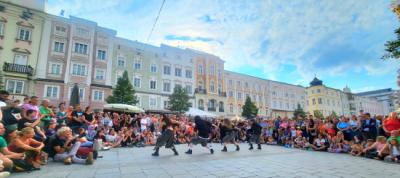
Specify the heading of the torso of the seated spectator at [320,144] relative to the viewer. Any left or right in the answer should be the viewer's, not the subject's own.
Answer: facing the viewer and to the left of the viewer

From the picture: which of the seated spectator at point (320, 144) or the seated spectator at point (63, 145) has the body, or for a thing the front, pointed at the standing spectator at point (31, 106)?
the seated spectator at point (320, 144)

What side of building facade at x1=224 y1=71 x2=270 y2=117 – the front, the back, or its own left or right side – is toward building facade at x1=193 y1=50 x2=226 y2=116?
right

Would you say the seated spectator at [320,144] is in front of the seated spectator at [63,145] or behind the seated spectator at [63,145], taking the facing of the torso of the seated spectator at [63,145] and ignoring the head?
in front

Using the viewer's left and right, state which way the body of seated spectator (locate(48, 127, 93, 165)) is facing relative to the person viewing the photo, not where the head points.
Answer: facing to the right of the viewer

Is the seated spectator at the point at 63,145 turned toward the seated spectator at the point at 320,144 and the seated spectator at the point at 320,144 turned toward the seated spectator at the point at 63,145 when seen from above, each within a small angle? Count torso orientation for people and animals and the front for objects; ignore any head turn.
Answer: yes

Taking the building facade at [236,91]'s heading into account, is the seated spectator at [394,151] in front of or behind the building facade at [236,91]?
in front

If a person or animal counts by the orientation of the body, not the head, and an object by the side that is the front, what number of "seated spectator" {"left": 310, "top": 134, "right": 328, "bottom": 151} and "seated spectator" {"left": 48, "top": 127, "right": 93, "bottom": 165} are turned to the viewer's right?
1

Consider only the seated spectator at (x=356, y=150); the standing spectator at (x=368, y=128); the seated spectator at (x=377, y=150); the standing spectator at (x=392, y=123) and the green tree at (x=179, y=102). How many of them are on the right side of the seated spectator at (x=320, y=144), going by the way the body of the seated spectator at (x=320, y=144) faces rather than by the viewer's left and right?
1

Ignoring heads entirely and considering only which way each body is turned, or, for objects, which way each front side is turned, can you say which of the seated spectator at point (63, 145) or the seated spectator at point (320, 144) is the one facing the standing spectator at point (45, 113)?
the seated spectator at point (320, 144)

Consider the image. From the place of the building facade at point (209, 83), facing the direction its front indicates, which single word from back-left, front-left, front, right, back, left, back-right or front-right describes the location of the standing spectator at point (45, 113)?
front-right

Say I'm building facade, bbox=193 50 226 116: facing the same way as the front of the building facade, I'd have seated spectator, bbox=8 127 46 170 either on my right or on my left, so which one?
on my right

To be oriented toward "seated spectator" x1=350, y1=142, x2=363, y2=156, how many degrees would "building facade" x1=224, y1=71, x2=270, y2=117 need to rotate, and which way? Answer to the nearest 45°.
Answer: approximately 45° to its right

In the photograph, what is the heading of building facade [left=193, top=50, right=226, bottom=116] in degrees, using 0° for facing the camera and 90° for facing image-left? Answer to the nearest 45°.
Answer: approximately 315°
